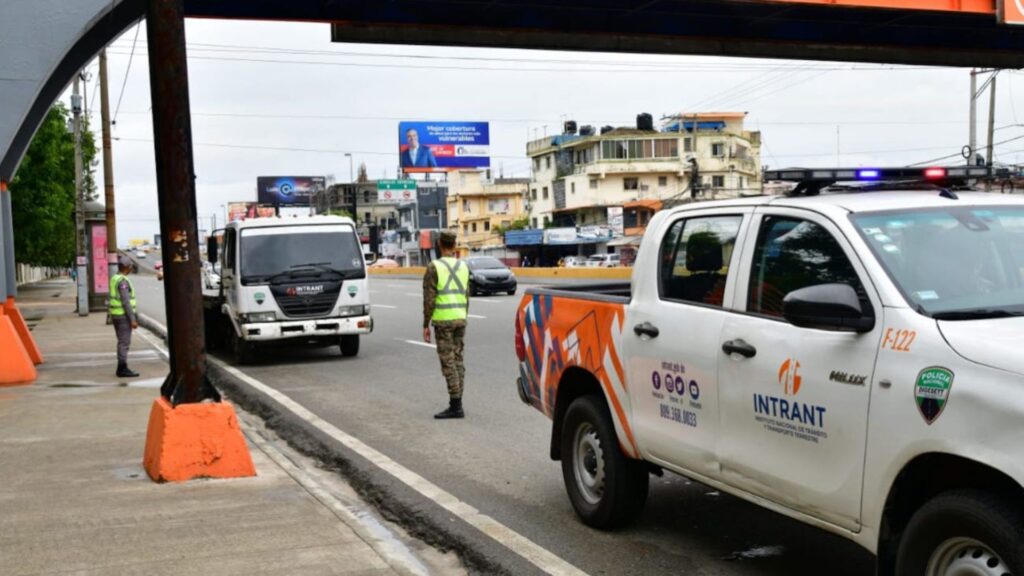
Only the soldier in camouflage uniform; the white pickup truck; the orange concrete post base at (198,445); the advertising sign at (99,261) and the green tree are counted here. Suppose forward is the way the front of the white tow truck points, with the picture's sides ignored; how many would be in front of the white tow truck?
3

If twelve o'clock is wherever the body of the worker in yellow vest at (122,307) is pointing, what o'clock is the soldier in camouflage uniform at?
The soldier in camouflage uniform is roughly at 2 o'clock from the worker in yellow vest.

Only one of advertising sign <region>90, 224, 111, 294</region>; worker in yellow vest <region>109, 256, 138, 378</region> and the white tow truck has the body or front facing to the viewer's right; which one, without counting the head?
the worker in yellow vest

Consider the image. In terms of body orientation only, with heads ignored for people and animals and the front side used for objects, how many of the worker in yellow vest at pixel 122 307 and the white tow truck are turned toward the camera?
1

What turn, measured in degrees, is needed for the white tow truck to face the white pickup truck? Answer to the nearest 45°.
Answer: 0° — it already faces it

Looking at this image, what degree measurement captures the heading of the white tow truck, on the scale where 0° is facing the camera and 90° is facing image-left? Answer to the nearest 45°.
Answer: approximately 0°

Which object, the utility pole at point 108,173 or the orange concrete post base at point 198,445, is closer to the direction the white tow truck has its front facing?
the orange concrete post base

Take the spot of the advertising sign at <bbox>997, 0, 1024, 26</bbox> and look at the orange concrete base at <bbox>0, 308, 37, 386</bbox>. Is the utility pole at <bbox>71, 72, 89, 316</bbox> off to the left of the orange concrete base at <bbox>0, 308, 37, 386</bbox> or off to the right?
right

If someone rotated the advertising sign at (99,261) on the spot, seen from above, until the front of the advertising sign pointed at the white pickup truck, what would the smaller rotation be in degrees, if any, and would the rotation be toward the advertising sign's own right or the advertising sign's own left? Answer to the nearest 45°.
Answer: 0° — it already faces it

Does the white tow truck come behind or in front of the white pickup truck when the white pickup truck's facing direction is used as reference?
behind
